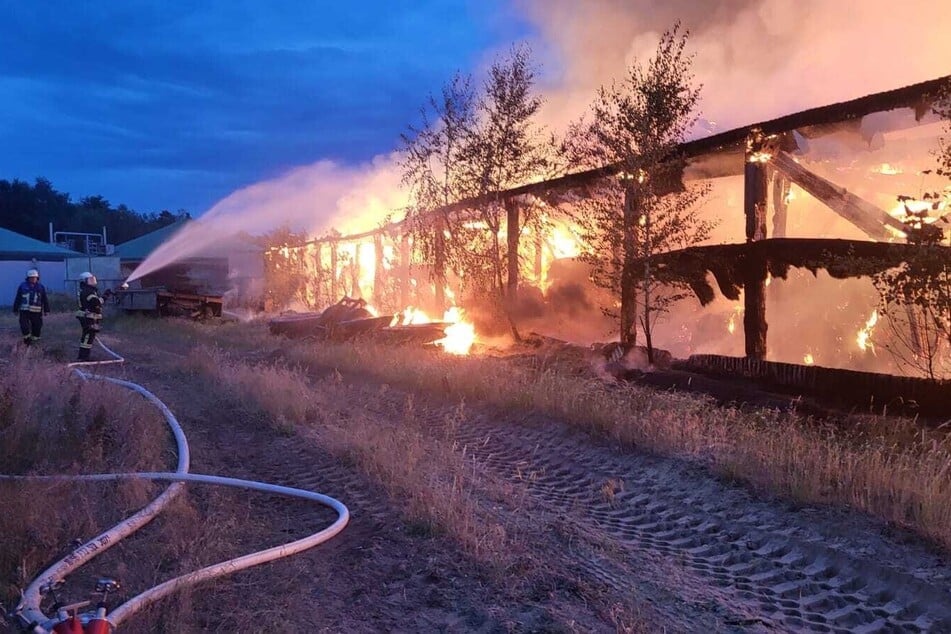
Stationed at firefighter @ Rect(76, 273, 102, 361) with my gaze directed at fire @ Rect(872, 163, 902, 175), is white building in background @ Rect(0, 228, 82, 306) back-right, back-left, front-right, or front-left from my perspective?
back-left

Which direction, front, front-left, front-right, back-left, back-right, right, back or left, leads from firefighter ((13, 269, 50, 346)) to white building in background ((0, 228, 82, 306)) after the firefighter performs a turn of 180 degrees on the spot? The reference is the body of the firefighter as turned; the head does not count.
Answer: front

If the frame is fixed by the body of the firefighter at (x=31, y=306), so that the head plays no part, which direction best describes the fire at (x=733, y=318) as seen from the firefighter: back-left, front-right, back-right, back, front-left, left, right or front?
front-left

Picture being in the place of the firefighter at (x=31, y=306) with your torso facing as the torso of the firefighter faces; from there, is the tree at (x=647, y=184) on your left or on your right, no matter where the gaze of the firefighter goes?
on your left

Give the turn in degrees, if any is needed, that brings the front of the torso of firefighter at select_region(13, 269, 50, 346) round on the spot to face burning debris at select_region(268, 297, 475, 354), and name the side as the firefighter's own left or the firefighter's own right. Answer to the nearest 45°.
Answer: approximately 90° to the firefighter's own left

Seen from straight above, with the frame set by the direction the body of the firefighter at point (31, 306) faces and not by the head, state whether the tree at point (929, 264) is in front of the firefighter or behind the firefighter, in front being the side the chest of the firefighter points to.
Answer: in front

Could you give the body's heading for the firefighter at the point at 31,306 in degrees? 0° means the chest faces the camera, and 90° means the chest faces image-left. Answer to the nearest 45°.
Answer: approximately 0°

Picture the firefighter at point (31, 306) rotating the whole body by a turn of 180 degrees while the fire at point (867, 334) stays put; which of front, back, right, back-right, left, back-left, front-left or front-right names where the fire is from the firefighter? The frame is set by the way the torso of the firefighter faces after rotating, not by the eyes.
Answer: back-right

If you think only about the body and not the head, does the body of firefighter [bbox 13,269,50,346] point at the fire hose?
yes

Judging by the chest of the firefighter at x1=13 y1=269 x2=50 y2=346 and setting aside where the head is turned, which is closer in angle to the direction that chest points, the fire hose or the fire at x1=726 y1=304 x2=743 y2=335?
the fire hose
